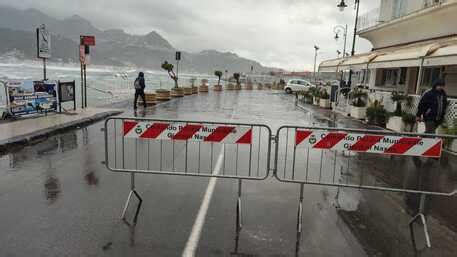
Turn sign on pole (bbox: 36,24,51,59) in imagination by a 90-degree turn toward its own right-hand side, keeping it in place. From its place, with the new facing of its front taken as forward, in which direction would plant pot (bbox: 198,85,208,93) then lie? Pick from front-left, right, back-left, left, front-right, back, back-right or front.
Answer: back-right

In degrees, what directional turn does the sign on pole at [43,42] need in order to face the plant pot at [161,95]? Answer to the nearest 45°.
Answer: approximately 135° to its left

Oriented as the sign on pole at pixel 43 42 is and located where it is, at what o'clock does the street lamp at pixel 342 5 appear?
The street lamp is roughly at 9 o'clock from the sign on pole.

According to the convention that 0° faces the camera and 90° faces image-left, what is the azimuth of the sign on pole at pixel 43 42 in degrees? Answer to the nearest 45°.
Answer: approximately 0°

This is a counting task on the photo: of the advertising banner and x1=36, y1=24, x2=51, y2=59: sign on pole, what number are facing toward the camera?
2

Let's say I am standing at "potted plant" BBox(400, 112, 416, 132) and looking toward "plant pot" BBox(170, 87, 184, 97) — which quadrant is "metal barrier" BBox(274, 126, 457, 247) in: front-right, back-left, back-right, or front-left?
back-left

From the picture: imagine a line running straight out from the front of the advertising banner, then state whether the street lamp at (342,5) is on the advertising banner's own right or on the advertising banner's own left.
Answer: on the advertising banner's own left

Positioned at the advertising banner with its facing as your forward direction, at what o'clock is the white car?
The white car is roughly at 8 o'clock from the advertising banner.
